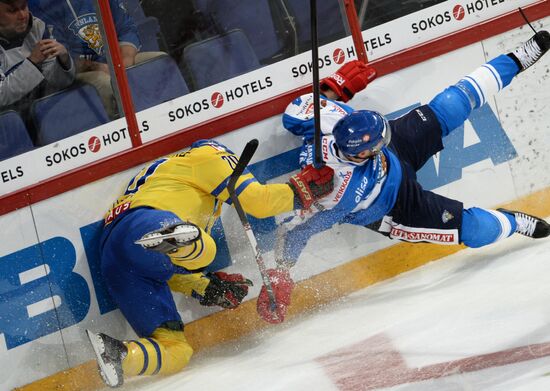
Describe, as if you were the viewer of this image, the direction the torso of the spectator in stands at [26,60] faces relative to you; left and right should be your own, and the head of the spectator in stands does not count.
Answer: facing the viewer and to the right of the viewer

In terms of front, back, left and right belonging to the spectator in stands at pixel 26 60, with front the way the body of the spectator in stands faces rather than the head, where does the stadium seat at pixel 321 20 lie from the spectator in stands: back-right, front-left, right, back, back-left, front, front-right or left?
front-left

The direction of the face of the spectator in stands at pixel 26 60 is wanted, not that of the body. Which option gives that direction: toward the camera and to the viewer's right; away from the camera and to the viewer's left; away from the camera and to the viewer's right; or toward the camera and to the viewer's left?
toward the camera and to the viewer's right

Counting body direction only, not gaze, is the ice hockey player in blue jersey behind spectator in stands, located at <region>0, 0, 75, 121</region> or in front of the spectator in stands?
in front

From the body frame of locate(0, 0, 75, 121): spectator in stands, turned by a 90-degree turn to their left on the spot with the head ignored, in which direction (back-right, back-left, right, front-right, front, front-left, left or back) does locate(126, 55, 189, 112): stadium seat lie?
front-right
